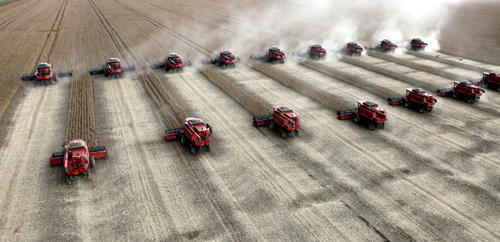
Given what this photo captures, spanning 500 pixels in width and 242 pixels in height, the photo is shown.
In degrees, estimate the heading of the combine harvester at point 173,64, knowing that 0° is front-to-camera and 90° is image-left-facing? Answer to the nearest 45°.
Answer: approximately 135°

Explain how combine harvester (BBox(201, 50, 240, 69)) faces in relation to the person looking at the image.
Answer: facing away from the viewer and to the left of the viewer

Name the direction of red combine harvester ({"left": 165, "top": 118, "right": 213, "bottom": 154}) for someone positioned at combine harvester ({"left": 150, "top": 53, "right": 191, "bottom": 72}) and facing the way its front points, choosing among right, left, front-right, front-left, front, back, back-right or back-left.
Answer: back-left

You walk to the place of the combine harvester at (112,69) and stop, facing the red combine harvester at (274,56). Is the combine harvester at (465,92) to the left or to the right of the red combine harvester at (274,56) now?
right
